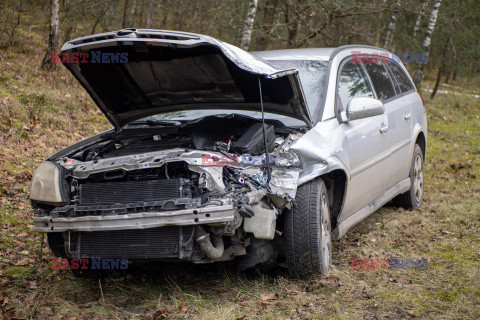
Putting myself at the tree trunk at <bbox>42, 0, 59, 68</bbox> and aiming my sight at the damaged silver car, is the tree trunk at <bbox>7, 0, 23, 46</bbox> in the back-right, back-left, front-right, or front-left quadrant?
back-right

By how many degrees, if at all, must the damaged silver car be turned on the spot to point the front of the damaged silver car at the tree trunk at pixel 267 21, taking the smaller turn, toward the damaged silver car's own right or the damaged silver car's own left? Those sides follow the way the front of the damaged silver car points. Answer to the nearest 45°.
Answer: approximately 135° to the damaged silver car's own right

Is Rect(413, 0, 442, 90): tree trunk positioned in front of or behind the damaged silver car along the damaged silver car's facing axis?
behind

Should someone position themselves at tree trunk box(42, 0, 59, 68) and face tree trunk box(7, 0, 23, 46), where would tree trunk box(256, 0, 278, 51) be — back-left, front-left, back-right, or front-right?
back-right

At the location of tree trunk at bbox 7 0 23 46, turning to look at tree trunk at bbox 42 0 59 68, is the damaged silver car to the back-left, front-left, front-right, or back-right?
front-right

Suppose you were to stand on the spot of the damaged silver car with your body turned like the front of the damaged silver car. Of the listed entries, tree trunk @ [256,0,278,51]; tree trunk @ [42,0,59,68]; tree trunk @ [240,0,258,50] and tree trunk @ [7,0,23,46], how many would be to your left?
0

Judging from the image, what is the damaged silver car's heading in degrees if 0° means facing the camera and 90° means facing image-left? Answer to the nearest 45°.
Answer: approximately 45°

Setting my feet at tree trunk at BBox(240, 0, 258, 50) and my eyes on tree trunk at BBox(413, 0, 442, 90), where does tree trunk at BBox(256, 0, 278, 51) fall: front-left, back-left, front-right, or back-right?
front-left

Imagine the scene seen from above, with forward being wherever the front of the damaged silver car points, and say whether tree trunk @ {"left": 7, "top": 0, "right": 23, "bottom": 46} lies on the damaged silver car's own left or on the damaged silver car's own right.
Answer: on the damaged silver car's own right

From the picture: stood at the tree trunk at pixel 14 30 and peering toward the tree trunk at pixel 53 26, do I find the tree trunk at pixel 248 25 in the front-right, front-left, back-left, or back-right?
front-left

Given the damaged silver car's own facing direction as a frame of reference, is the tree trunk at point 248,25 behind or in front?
behind

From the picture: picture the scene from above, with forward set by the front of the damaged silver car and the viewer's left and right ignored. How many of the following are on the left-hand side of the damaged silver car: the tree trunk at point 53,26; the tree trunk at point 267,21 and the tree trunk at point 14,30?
0

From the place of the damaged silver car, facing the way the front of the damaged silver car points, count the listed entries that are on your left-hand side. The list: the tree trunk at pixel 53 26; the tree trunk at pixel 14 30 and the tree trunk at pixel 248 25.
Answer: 0

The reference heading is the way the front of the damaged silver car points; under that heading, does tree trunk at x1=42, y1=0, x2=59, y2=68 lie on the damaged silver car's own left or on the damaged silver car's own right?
on the damaged silver car's own right

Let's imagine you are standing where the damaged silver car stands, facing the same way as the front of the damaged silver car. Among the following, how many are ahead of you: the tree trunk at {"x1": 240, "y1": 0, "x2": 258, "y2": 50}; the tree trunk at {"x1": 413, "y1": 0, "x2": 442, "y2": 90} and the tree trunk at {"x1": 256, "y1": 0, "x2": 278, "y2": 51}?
0
